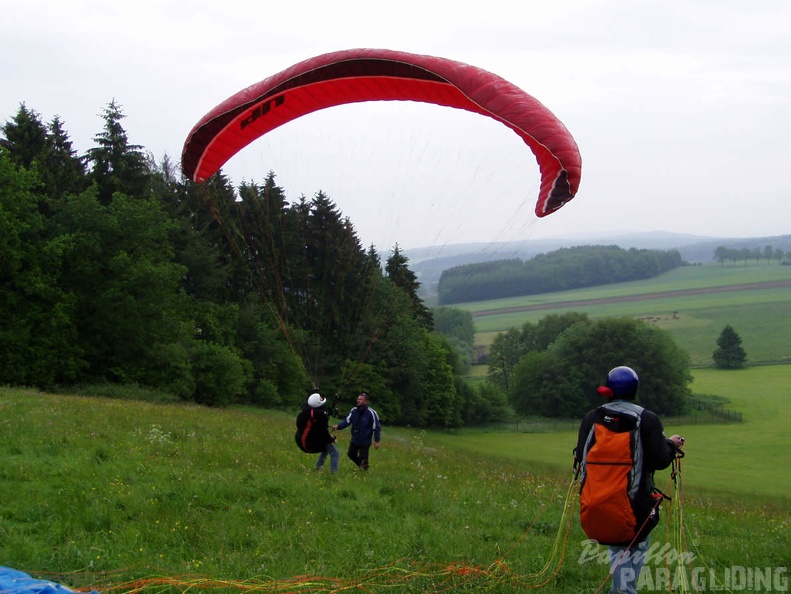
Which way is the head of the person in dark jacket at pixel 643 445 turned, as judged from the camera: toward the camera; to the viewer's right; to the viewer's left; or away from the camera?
away from the camera

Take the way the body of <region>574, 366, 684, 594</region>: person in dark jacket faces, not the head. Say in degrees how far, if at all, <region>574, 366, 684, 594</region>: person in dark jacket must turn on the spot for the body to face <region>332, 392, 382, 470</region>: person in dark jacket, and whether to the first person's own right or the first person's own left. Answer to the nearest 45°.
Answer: approximately 45° to the first person's own left

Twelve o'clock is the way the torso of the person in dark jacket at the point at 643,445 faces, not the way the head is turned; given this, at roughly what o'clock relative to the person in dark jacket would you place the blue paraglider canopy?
The blue paraglider canopy is roughly at 8 o'clock from the person in dark jacket.

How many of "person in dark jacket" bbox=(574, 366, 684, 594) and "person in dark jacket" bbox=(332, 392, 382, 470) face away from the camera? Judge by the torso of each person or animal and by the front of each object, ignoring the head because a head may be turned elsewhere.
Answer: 1

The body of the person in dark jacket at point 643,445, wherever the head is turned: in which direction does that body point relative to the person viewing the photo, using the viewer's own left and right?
facing away from the viewer

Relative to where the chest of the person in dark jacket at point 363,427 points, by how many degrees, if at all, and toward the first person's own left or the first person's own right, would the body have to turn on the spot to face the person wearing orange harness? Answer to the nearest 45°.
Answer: approximately 45° to the first person's own left

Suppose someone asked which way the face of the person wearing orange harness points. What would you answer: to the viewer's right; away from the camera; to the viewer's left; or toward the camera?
away from the camera

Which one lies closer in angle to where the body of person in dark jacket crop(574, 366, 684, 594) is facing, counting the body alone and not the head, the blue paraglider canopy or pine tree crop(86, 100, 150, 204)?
the pine tree

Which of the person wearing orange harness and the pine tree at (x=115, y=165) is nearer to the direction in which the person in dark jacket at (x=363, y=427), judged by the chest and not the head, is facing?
the person wearing orange harness
